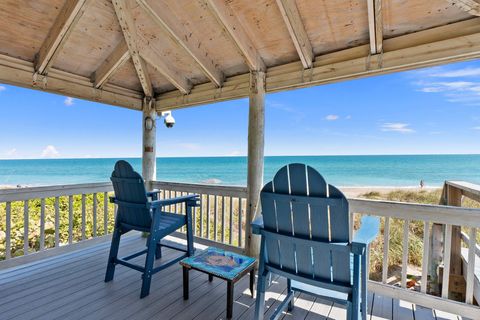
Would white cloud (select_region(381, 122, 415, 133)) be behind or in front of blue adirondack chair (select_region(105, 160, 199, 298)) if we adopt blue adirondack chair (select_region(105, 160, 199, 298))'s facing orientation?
in front

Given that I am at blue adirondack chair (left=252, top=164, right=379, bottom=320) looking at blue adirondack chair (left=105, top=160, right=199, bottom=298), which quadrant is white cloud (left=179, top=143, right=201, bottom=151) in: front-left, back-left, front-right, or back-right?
front-right

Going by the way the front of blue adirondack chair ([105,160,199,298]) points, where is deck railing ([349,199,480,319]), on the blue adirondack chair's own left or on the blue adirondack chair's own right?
on the blue adirondack chair's own right

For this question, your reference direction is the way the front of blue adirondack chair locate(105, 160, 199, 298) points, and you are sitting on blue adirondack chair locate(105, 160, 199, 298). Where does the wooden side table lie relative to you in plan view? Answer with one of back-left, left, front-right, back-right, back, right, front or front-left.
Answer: right

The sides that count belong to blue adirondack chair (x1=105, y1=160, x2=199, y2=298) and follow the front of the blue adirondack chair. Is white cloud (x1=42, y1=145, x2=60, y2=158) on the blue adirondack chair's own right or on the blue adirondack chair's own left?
on the blue adirondack chair's own left

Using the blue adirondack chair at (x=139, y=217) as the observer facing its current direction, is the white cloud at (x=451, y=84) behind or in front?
in front

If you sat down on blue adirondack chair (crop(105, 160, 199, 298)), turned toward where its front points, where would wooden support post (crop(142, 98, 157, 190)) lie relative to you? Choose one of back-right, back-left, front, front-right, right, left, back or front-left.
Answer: front-left

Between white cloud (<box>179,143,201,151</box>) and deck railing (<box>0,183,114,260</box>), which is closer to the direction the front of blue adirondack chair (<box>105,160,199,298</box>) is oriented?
the white cloud

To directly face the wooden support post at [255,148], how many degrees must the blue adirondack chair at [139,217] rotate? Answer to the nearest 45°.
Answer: approximately 45° to its right

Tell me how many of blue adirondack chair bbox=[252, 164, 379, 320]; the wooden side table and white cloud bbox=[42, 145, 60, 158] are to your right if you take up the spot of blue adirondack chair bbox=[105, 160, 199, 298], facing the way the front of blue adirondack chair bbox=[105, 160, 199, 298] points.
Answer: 2

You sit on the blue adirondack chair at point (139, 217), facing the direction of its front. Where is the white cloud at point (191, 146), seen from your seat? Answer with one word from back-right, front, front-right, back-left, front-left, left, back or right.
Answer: front-left

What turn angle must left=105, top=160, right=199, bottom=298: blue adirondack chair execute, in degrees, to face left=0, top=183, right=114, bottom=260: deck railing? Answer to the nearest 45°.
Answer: approximately 90° to its left

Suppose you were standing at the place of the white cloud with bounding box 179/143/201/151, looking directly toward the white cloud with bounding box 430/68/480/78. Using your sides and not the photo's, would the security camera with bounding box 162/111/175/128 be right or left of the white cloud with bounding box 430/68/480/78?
right

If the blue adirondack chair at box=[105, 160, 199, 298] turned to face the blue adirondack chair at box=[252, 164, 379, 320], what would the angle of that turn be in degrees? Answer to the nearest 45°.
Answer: approximately 90° to its right

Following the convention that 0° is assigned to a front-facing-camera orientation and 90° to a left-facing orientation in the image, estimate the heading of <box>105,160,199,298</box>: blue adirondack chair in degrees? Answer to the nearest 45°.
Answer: approximately 225°
